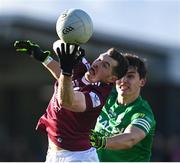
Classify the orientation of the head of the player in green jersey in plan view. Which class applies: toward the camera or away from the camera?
toward the camera

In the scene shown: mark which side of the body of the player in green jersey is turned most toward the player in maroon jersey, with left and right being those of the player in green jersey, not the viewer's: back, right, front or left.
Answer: front

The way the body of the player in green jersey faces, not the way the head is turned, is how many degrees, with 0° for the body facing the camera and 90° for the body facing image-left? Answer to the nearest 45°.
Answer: approximately 45°
